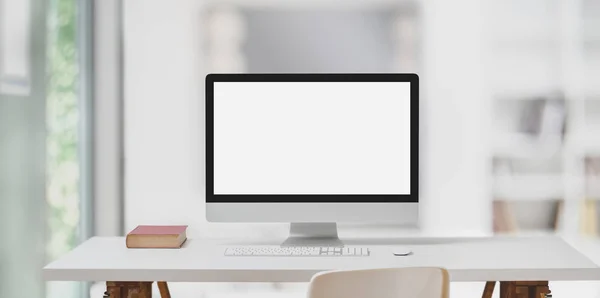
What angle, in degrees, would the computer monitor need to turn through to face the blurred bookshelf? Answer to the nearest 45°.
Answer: approximately 135° to its left

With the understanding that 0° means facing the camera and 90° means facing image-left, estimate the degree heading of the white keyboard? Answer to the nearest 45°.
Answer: approximately 0°

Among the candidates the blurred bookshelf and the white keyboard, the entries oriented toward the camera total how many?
2

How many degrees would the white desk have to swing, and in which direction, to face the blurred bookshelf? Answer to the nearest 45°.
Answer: approximately 135° to its left

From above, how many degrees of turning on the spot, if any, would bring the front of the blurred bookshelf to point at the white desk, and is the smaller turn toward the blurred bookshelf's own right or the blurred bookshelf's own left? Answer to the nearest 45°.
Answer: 0° — it already faces it
